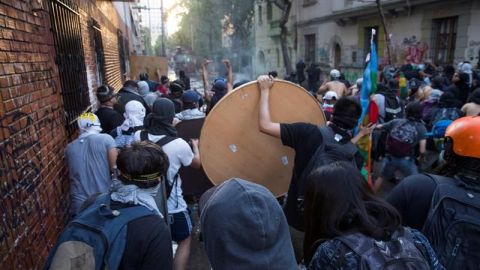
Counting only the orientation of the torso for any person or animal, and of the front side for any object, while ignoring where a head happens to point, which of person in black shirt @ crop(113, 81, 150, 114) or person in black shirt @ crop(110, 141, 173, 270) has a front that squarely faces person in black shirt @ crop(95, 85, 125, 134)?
person in black shirt @ crop(110, 141, 173, 270)

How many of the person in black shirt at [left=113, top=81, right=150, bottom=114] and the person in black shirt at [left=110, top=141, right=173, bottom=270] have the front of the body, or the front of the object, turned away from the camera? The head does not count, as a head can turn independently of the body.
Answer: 2

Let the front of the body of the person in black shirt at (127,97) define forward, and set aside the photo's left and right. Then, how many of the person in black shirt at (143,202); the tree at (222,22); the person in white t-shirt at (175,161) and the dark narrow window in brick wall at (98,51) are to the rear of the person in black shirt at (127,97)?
2

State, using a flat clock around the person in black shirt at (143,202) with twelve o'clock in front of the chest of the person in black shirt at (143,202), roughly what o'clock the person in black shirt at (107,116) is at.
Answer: the person in black shirt at (107,116) is roughly at 12 o'clock from the person in black shirt at (143,202).

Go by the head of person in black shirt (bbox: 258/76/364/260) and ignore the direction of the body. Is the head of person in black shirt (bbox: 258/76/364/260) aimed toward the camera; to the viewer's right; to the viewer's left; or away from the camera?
away from the camera

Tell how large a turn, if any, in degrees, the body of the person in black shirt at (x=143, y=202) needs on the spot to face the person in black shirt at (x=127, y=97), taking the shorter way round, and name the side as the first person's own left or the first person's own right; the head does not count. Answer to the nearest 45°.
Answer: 0° — they already face them

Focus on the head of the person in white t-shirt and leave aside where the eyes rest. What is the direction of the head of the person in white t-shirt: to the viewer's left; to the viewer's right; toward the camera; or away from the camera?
away from the camera

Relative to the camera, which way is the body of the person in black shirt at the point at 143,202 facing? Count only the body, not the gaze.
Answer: away from the camera

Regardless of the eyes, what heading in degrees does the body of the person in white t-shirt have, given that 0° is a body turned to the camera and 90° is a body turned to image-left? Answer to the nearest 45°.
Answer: approximately 225°

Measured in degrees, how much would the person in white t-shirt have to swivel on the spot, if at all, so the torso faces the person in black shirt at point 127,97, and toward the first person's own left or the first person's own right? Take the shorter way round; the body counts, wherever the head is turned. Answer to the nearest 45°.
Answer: approximately 45° to the first person's own left

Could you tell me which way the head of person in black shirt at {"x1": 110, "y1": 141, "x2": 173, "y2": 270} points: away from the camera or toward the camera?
away from the camera

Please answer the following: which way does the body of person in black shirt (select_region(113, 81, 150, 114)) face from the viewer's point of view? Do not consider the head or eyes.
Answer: away from the camera

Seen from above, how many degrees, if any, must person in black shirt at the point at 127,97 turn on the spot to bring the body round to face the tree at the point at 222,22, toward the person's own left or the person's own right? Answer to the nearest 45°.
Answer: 0° — they already face it

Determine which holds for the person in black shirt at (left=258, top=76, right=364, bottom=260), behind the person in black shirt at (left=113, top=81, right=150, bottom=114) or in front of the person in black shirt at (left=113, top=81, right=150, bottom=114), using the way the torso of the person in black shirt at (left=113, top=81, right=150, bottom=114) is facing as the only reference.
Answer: behind

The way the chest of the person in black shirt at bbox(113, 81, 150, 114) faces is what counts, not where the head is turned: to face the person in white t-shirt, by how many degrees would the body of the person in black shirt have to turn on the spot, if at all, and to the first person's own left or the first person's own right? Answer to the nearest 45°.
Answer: approximately 180°
